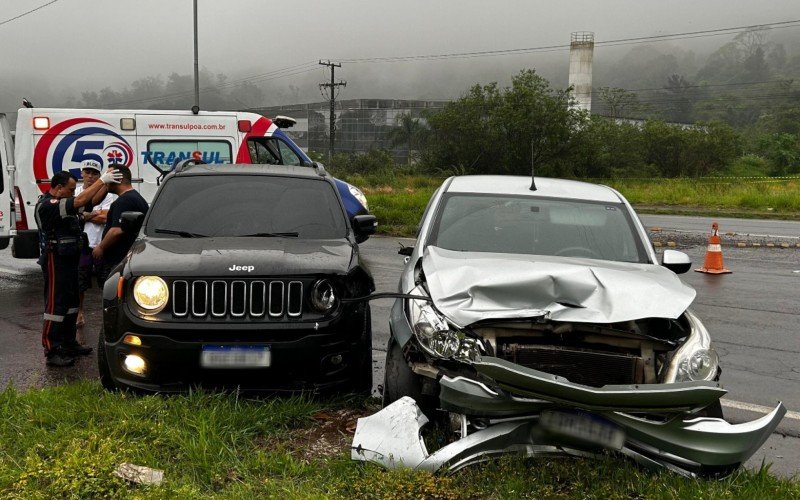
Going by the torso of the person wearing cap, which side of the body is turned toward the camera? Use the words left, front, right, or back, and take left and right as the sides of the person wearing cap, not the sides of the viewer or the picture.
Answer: front

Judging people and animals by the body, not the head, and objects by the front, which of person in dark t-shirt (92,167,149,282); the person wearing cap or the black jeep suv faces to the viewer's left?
the person in dark t-shirt

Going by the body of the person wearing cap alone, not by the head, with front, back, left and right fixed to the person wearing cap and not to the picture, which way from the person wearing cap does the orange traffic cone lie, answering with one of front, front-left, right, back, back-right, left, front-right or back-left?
left

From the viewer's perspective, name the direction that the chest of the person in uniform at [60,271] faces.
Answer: to the viewer's right

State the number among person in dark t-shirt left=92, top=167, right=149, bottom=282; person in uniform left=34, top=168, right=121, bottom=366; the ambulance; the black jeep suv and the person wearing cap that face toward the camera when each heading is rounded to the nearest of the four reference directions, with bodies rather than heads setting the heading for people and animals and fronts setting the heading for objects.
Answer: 2

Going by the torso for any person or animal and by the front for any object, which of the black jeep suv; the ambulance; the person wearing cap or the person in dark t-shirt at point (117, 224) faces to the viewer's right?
the ambulance

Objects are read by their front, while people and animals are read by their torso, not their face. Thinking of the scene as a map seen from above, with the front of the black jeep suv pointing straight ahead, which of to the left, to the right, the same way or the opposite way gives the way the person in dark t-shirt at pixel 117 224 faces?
to the right

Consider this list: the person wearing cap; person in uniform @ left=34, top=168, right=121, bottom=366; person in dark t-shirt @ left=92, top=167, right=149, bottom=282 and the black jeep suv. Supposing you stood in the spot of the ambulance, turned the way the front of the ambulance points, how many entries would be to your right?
4

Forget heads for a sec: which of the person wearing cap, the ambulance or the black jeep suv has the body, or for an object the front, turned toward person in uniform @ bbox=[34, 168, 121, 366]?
the person wearing cap

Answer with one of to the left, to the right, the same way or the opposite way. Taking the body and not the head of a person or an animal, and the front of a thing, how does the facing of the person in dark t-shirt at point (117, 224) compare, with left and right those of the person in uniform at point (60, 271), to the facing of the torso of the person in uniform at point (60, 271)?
the opposite way

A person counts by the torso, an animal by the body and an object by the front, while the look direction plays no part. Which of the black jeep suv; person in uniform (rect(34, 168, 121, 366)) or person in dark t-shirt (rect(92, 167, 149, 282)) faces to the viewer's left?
person in dark t-shirt (rect(92, 167, 149, 282))

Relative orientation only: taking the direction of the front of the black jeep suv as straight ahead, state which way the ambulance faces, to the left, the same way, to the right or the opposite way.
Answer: to the left

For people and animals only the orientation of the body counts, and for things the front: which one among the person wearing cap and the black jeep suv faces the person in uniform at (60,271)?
the person wearing cap

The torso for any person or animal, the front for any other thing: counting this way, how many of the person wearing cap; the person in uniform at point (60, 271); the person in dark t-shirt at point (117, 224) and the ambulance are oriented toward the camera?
1

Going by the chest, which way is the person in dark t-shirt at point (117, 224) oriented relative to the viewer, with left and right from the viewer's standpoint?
facing to the left of the viewer

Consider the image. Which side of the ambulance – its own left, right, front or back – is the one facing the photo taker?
right

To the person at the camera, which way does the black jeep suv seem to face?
facing the viewer

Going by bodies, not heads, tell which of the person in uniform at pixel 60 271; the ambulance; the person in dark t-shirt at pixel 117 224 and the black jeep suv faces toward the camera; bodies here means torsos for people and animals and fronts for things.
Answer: the black jeep suv

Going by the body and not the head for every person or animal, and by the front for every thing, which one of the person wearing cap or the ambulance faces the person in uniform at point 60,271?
the person wearing cap
